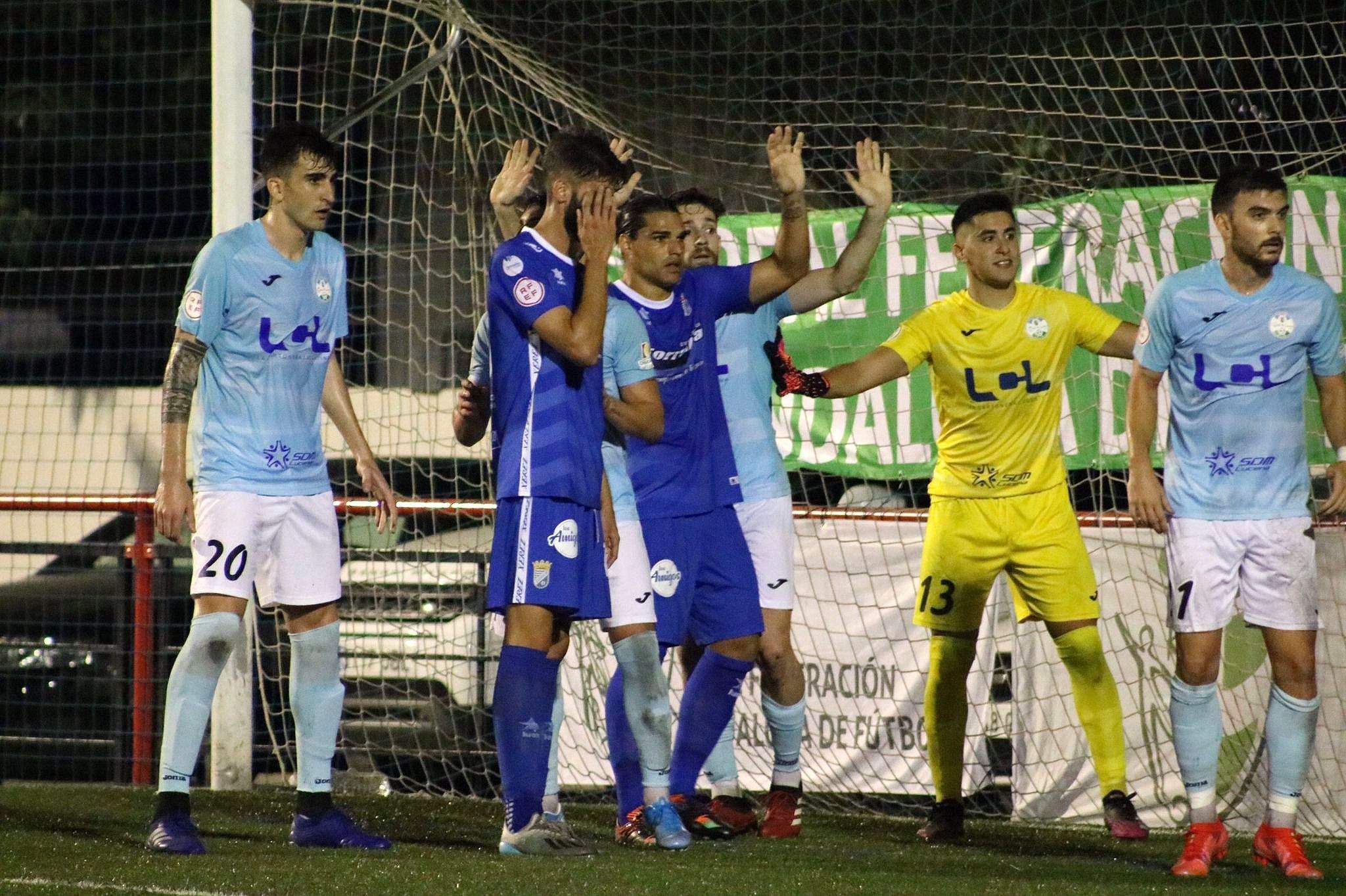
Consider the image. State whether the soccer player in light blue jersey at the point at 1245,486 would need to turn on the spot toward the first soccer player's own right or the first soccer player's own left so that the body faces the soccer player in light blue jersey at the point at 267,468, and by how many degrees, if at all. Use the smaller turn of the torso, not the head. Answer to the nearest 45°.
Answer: approximately 90° to the first soccer player's own right

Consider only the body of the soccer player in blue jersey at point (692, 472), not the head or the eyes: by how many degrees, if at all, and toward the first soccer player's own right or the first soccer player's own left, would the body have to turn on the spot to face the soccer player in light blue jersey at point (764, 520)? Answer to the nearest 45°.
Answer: approximately 90° to the first soccer player's own left

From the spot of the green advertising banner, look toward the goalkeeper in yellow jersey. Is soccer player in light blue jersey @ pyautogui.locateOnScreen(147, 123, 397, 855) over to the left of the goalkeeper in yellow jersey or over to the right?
right

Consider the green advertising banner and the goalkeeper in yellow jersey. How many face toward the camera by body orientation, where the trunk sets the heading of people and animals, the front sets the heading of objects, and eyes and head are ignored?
2

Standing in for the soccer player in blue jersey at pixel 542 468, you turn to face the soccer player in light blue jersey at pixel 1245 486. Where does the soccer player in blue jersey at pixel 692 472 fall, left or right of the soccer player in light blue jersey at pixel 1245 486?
left

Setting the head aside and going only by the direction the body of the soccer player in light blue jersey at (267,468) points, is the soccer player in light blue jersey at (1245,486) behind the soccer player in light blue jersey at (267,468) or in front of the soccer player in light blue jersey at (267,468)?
in front

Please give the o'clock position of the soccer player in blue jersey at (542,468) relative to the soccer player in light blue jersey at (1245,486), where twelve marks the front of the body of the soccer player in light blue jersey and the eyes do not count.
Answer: The soccer player in blue jersey is roughly at 2 o'clock from the soccer player in light blue jersey.

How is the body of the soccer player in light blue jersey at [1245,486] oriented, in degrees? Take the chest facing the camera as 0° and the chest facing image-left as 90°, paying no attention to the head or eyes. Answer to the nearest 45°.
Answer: approximately 0°

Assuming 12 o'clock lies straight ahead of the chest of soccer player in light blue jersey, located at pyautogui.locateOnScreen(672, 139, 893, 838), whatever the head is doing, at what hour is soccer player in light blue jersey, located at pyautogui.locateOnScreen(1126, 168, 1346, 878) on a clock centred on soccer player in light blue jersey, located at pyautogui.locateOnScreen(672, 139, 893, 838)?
soccer player in light blue jersey, located at pyautogui.locateOnScreen(1126, 168, 1346, 878) is roughly at 10 o'clock from soccer player in light blue jersey, located at pyautogui.locateOnScreen(672, 139, 893, 838).
